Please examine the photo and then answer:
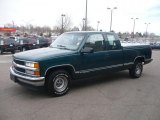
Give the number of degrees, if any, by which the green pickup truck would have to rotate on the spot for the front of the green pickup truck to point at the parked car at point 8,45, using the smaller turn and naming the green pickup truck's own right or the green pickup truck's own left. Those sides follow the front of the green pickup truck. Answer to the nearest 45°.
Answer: approximately 90° to the green pickup truck's own right

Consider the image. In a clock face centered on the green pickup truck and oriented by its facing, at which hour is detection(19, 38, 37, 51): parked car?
The parked car is roughly at 4 o'clock from the green pickup truck.

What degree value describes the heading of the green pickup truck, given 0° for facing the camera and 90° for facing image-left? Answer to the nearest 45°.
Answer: approximately 45°
